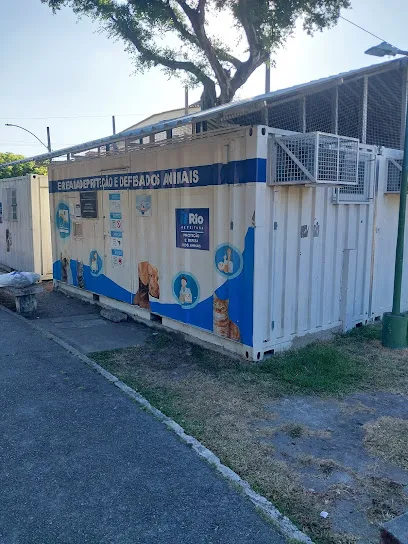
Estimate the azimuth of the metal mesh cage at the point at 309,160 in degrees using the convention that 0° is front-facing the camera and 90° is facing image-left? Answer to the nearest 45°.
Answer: approximately 315°

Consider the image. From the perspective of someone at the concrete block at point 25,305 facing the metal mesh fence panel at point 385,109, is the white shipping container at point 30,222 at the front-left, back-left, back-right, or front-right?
back-left

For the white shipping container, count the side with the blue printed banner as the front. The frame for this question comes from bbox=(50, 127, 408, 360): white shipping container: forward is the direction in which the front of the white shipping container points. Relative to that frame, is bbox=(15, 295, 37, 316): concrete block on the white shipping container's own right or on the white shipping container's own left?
on the white shipping container's own right

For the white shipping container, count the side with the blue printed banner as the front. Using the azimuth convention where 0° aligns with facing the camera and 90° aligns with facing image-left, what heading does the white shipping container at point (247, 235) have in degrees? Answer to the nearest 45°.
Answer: approximately 45°

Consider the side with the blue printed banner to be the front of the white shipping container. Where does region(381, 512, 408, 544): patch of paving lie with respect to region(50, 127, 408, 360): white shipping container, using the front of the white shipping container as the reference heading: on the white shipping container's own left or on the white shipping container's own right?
on the white shipping container's own left

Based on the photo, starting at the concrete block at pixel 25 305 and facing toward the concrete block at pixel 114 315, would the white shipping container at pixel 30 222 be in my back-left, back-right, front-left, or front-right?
back-left
